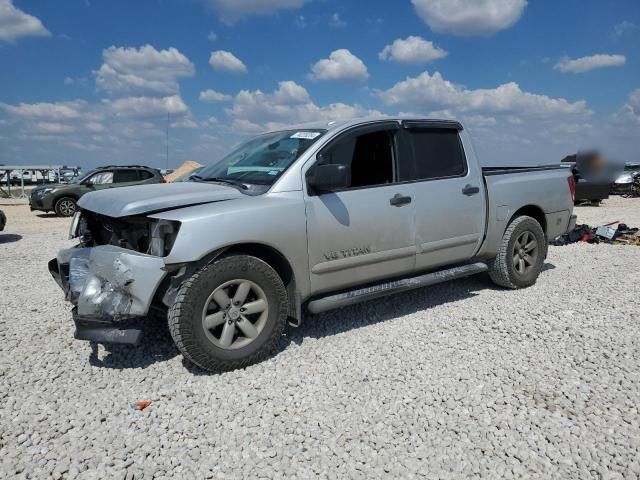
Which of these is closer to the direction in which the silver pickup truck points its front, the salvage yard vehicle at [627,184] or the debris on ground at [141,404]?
the debris on ground

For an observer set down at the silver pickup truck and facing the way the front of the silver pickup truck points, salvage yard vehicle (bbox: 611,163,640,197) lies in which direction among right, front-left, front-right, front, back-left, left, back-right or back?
back

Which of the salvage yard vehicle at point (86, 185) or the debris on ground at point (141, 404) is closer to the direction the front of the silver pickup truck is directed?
the debris on ground

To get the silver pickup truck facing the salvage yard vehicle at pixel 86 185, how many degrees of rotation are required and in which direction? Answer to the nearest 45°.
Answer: approximately 90° to its right

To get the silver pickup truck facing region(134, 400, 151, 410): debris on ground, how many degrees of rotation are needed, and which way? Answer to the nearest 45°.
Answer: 0° — it already faces it

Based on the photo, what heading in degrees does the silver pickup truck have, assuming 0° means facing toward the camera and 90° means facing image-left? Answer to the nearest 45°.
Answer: approximately 45°
